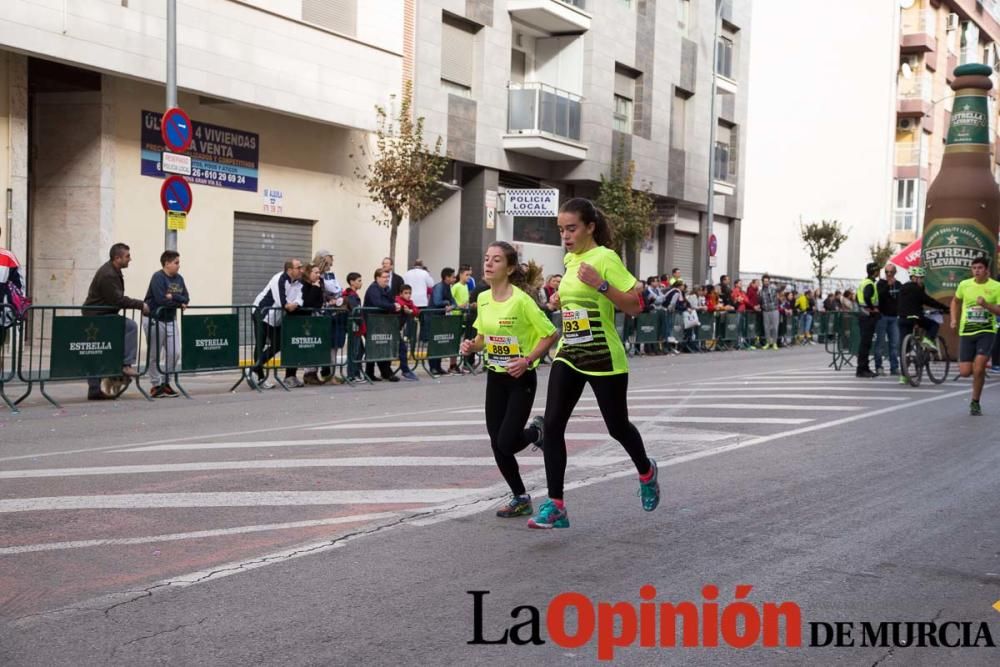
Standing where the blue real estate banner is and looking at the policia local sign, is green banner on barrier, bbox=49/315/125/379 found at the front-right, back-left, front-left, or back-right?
back-right

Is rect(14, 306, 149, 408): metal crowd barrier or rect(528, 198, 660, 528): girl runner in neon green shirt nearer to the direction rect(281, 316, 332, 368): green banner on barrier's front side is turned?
the girl runner in neon green shirt

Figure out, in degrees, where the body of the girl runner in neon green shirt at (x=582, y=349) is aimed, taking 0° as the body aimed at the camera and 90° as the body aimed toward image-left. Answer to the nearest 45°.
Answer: approximately 45°

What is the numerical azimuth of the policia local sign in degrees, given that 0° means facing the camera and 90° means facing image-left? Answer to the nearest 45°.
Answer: approximately 0°

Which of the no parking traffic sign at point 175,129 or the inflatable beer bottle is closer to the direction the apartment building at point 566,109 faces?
the inflatable beer bottle

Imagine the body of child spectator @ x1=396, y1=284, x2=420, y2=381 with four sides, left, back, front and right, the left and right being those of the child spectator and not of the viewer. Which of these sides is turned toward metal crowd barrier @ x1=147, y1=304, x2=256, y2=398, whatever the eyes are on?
right

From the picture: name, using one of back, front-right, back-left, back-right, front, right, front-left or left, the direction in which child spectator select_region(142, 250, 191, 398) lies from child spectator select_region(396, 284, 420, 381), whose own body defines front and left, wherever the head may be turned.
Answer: right

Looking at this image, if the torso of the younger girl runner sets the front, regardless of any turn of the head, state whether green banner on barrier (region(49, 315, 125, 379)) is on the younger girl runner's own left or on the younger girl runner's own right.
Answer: on the younger girl runner's own right

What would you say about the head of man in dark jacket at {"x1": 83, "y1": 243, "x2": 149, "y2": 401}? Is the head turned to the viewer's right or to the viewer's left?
to the viewer's right

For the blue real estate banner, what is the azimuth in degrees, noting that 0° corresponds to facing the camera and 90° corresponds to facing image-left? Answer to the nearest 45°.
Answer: approximately 315°

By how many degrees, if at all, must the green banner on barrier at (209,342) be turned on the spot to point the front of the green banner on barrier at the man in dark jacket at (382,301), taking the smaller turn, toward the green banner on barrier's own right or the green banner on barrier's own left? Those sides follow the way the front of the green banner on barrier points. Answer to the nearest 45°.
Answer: approximately 135° to the green banner on barrier's own left
